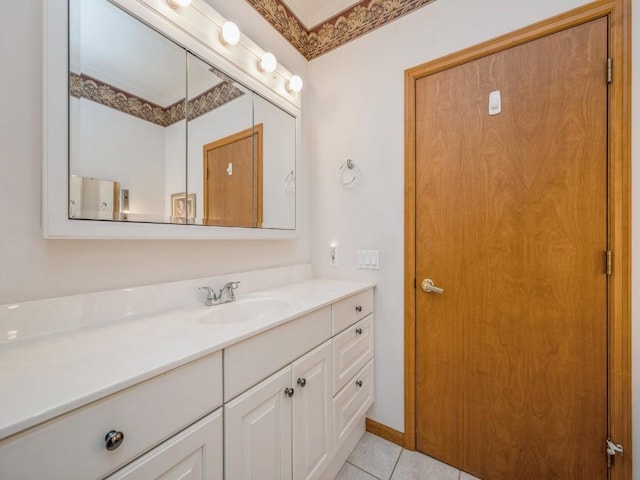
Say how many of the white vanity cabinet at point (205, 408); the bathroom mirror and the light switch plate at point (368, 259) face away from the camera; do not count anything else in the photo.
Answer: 0

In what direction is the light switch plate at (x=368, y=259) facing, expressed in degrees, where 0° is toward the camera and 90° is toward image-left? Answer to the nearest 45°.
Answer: approximately 45°

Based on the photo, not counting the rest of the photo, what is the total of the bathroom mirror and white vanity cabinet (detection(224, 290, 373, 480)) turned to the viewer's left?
0

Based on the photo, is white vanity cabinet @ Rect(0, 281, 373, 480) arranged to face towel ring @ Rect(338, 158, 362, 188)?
no

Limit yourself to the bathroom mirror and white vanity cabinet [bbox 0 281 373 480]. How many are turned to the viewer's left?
0

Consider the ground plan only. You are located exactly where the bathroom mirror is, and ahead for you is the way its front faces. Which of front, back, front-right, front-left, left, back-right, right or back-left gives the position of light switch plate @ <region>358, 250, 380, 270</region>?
front-left

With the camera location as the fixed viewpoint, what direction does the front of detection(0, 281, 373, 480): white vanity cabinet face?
facing the viewer and to the right of the viewer

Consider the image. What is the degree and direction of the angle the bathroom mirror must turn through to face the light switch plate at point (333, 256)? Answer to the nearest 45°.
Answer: approximately 45° to its left

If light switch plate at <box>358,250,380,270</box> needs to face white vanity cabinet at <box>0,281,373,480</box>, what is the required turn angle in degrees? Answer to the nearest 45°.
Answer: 0° — it already faces it

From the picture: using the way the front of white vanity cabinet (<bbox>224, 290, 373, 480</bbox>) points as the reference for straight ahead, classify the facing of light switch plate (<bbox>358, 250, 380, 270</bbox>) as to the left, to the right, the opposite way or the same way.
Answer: to the right

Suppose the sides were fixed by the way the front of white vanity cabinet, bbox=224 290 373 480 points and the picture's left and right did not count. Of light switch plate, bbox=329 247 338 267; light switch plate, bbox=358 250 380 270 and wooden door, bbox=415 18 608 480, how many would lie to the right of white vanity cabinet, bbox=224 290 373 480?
0

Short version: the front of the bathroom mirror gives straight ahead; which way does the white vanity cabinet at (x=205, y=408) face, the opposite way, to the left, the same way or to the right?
the same way

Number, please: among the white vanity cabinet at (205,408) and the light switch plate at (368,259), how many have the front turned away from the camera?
0
